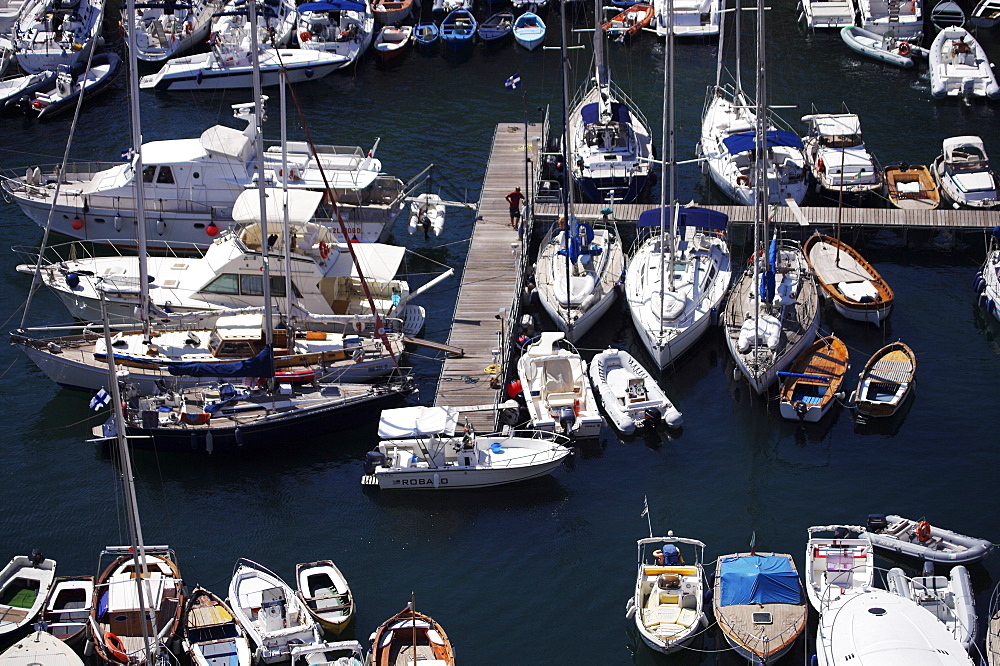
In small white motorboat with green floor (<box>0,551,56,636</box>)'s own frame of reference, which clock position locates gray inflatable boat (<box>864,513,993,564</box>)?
The gray inflatable boat is roughly at 8 o'clock from the small white motorboat with green floor.

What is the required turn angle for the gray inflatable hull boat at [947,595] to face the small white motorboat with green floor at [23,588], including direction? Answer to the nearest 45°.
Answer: approximately 90° to its right

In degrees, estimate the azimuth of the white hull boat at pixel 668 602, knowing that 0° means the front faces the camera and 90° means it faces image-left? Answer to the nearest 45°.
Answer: approximately 0°

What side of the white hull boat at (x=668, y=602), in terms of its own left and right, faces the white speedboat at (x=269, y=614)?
right

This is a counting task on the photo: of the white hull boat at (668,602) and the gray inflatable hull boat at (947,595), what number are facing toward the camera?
2

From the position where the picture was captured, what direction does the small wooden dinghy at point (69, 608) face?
facing the viewer

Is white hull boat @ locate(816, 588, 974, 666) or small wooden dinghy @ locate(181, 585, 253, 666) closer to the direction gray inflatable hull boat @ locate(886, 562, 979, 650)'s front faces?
the white hull boat

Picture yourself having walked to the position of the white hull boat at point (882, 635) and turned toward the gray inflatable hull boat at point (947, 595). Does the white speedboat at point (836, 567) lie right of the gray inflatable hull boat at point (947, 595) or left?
left

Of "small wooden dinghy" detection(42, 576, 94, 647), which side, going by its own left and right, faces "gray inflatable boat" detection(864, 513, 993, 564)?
left

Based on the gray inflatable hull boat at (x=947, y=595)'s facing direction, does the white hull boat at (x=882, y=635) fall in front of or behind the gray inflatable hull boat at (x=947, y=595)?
in front

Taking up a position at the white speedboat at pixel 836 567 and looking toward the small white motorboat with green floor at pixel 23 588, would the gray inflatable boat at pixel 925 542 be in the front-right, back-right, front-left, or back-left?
back-right
